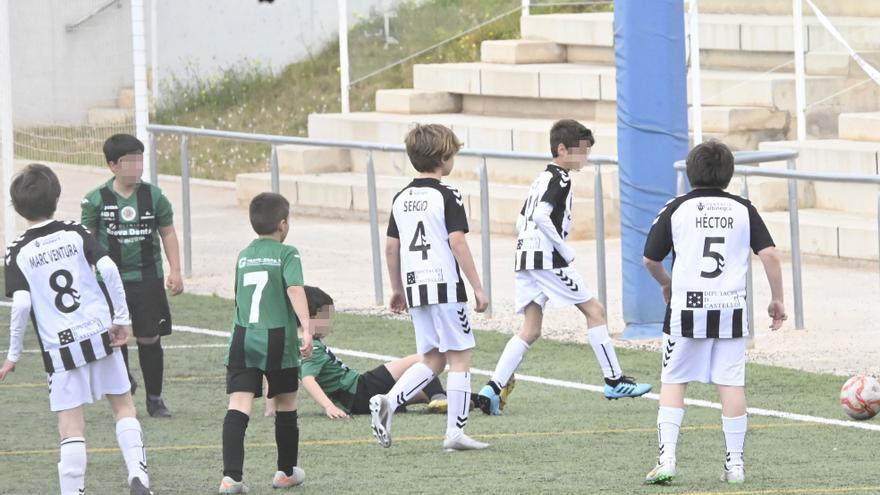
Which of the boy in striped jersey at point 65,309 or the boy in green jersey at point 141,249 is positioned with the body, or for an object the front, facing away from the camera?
the boy in striped jersey

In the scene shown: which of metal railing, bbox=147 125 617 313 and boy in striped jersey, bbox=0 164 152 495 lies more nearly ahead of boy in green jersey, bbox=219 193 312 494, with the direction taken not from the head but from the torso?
the metal railing

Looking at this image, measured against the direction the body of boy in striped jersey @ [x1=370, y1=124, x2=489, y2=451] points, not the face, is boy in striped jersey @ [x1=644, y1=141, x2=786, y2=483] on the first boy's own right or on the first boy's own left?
on the first boy's own right

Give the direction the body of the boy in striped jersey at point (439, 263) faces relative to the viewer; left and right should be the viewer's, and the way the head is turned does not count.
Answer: facing away from the viewer and to the right of the viewer

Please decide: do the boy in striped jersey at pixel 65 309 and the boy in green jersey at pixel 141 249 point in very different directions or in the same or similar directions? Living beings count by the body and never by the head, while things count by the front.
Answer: very different directions

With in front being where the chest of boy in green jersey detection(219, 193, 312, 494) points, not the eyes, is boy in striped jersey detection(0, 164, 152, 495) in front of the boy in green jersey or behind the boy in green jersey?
behind

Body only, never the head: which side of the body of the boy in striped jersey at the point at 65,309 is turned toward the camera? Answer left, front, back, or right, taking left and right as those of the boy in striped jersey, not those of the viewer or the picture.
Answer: back

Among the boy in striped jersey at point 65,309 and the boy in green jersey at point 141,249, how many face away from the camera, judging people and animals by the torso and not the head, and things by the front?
1

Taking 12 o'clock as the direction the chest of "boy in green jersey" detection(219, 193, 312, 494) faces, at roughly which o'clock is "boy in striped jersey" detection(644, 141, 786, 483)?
The boy in striped jersey is roughly at 2 o'clock from the boy in green jersey.

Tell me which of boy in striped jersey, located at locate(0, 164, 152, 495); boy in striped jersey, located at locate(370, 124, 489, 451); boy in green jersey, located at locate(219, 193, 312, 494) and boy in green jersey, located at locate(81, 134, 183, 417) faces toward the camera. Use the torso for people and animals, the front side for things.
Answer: boy in green jersey, located at locate(81, 134, 183, 417)

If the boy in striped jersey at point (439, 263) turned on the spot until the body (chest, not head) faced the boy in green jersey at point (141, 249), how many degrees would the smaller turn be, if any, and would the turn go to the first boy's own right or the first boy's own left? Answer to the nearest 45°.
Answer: approximately 90° to the first boy's own left

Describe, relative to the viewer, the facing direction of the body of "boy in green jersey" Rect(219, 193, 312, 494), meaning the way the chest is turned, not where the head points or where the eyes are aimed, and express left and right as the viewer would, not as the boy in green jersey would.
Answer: facing away from the viewer and to the right of the viewer

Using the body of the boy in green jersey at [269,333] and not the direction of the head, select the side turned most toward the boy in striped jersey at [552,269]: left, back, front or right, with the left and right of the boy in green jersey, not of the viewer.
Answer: front
